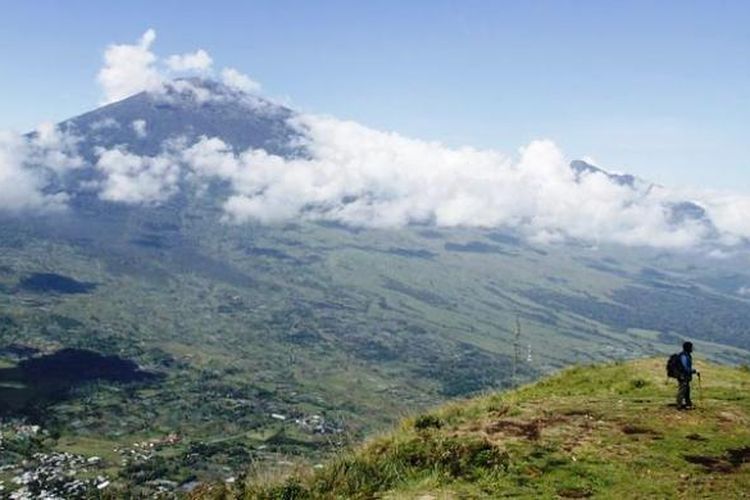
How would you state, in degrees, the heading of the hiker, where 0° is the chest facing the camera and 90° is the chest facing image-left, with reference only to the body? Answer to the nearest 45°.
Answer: approximately 270°

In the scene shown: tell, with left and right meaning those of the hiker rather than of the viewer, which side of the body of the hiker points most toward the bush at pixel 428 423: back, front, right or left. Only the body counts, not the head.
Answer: back
